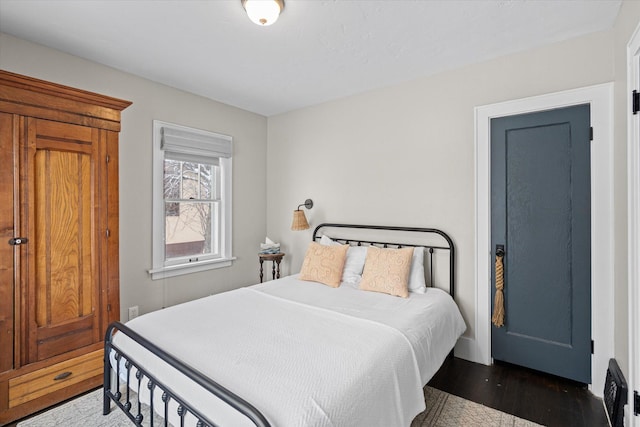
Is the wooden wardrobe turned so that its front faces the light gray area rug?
yes

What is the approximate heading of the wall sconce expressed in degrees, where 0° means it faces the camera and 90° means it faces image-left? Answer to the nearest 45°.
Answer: approximately 45°

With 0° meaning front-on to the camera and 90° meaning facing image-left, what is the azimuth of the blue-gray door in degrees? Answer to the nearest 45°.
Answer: approximately 45°

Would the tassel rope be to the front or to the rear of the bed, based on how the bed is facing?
to the rear

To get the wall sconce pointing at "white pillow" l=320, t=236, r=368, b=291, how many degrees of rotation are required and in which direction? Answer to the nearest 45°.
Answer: approximately 90° to its left
